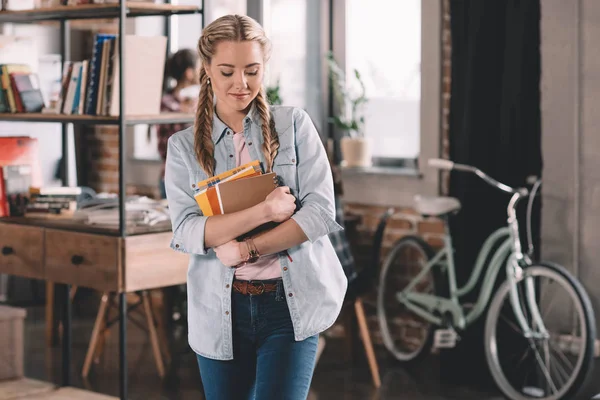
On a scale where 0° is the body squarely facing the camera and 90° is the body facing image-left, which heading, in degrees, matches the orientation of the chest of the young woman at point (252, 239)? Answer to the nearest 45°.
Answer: approximately 0°

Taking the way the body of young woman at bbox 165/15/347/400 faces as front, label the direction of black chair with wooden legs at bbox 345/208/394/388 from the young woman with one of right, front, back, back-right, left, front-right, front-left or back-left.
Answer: back

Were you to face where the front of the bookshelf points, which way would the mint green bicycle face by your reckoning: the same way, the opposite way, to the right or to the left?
to the left

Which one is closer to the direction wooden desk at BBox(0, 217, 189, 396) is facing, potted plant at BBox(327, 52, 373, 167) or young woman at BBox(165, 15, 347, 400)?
the young woman

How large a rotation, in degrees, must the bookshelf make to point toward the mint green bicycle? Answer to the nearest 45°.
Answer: approximately 135° to its left

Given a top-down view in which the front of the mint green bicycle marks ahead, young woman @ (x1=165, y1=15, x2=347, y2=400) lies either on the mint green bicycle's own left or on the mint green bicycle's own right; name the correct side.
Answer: on the mint green bicycle's own right
